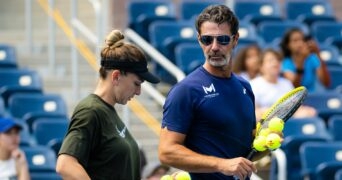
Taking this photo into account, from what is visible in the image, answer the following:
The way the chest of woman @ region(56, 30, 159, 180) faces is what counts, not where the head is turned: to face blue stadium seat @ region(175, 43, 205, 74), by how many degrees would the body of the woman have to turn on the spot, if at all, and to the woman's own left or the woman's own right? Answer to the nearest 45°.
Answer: approximately 90° to the woman's own left

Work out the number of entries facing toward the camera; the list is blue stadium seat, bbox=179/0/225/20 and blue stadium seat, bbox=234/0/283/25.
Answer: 2

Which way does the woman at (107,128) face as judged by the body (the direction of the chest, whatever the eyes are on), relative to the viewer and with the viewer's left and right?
facing to the right of the viewer

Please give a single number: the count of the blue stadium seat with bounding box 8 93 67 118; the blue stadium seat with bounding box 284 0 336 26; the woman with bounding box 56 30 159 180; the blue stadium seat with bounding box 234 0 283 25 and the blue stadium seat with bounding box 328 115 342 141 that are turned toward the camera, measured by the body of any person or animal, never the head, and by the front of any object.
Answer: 4

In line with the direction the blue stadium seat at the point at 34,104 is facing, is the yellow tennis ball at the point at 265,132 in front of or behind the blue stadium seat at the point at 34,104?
in front

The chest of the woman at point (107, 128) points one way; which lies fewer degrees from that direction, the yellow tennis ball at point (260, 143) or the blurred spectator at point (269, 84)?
the yellow tennis ball

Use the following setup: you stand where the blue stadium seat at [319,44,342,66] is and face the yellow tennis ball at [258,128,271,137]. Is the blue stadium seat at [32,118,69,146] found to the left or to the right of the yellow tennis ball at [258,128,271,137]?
right
